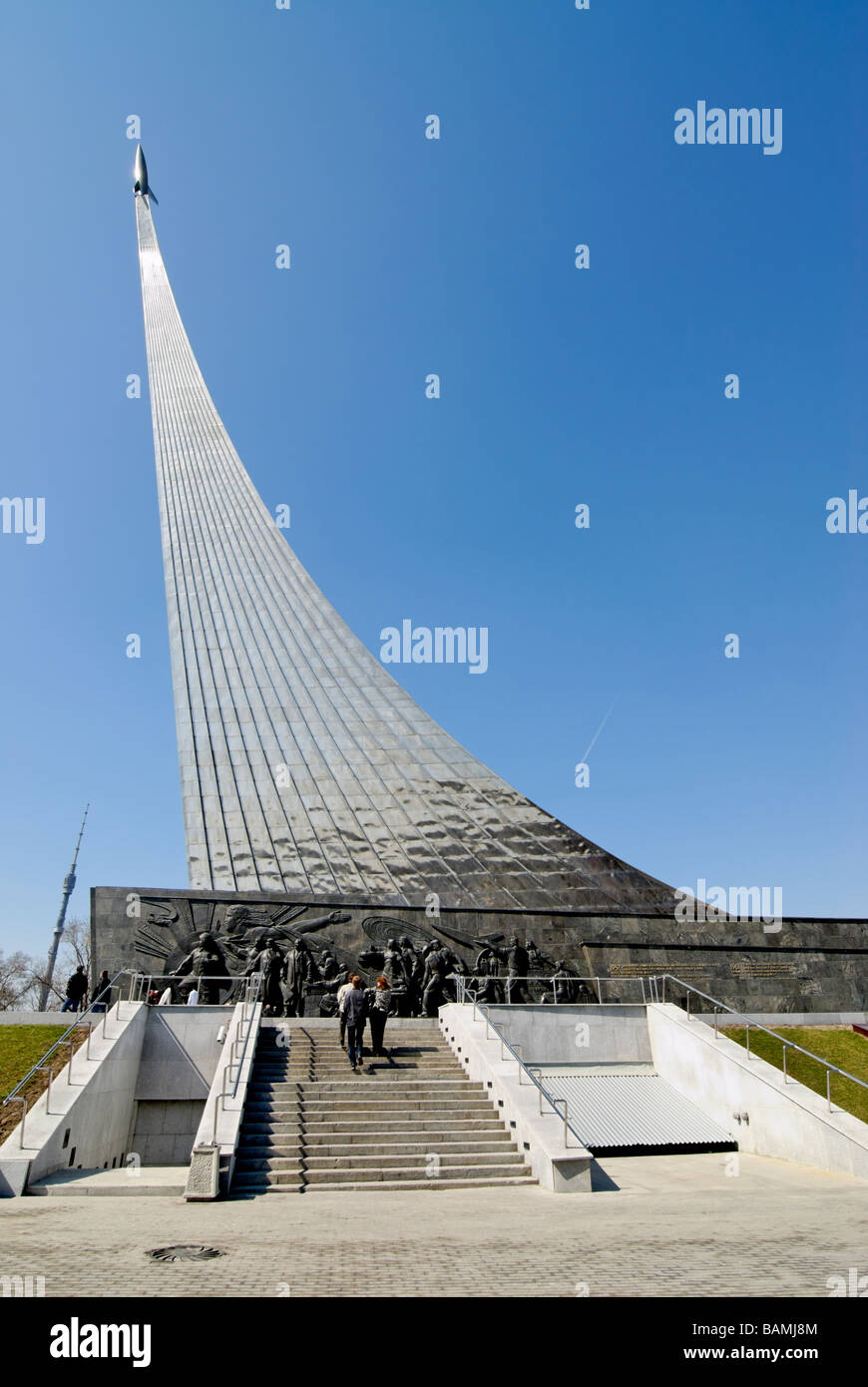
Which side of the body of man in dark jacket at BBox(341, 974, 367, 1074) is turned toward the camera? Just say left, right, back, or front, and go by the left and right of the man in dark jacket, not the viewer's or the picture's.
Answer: back

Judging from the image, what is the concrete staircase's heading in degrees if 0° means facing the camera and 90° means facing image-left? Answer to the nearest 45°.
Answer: approximately 0°

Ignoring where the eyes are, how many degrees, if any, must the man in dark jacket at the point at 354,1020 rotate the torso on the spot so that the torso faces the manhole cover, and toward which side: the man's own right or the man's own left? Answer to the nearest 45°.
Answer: approximately 180°

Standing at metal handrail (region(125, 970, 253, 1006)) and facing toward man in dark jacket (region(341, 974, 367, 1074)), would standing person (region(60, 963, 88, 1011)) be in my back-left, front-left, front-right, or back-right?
back-right

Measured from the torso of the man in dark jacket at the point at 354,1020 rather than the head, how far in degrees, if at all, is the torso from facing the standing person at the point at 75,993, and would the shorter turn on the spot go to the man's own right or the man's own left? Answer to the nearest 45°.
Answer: approximately 45° to the man's own left
